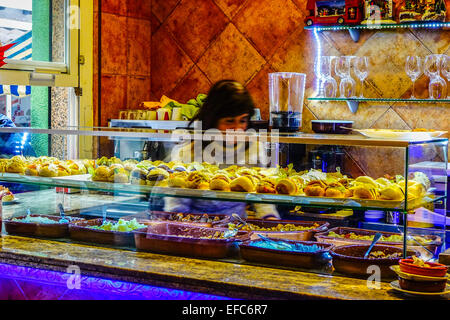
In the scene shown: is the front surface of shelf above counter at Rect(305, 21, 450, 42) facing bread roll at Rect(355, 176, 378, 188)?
yes

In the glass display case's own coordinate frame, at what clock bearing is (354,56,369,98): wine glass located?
The wine glass is roughly at 7 o'clock from the glass display case.

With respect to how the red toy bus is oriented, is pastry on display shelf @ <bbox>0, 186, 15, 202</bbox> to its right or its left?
on its left

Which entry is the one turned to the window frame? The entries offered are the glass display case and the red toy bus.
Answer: the red toy bus

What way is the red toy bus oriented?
to the viewer's left

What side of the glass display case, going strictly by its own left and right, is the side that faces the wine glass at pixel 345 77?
back

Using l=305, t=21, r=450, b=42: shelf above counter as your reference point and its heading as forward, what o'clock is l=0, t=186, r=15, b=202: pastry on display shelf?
The pastry on display shelf is roughly at 1 o'clock from the shelf above counter.

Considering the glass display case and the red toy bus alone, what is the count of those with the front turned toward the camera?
1

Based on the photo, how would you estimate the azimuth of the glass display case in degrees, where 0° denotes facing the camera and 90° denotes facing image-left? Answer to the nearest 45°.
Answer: approximately 0°

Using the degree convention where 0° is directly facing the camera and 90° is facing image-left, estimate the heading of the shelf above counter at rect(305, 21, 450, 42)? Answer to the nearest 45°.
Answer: approximately 0°

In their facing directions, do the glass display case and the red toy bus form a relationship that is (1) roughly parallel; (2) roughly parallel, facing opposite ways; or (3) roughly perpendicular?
roughly perpendicular

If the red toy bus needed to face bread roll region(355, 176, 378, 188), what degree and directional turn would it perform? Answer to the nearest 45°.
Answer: approximately 90° to its left
